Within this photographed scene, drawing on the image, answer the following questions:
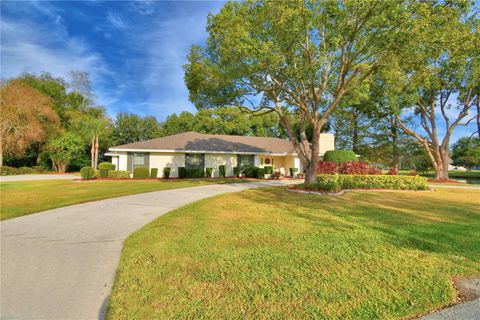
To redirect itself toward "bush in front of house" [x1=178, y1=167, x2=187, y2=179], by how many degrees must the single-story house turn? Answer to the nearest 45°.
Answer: approximately 45° to its right

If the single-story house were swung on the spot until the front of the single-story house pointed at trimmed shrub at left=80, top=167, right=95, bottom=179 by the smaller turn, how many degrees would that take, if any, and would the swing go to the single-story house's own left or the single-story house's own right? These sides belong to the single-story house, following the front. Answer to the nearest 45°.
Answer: approximately 90° to the single-story house's own right

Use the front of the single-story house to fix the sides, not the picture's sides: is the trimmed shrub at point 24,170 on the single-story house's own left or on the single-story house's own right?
on the single-story house's own right

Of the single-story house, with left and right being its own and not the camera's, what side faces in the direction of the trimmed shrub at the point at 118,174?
right

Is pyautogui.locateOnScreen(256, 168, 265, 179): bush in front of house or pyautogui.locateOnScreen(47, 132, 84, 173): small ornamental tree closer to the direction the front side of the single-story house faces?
the bush in front of house

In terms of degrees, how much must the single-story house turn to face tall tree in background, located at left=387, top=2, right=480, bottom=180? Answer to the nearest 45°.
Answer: approximately 45° to its left

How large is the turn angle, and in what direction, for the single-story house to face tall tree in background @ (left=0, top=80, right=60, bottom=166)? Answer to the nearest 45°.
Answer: approximately 90° to its right

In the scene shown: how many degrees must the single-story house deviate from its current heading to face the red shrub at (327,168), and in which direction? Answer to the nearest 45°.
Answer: approximately 45° to its left

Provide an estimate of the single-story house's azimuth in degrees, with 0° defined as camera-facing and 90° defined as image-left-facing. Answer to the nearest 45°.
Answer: approximately 0°
